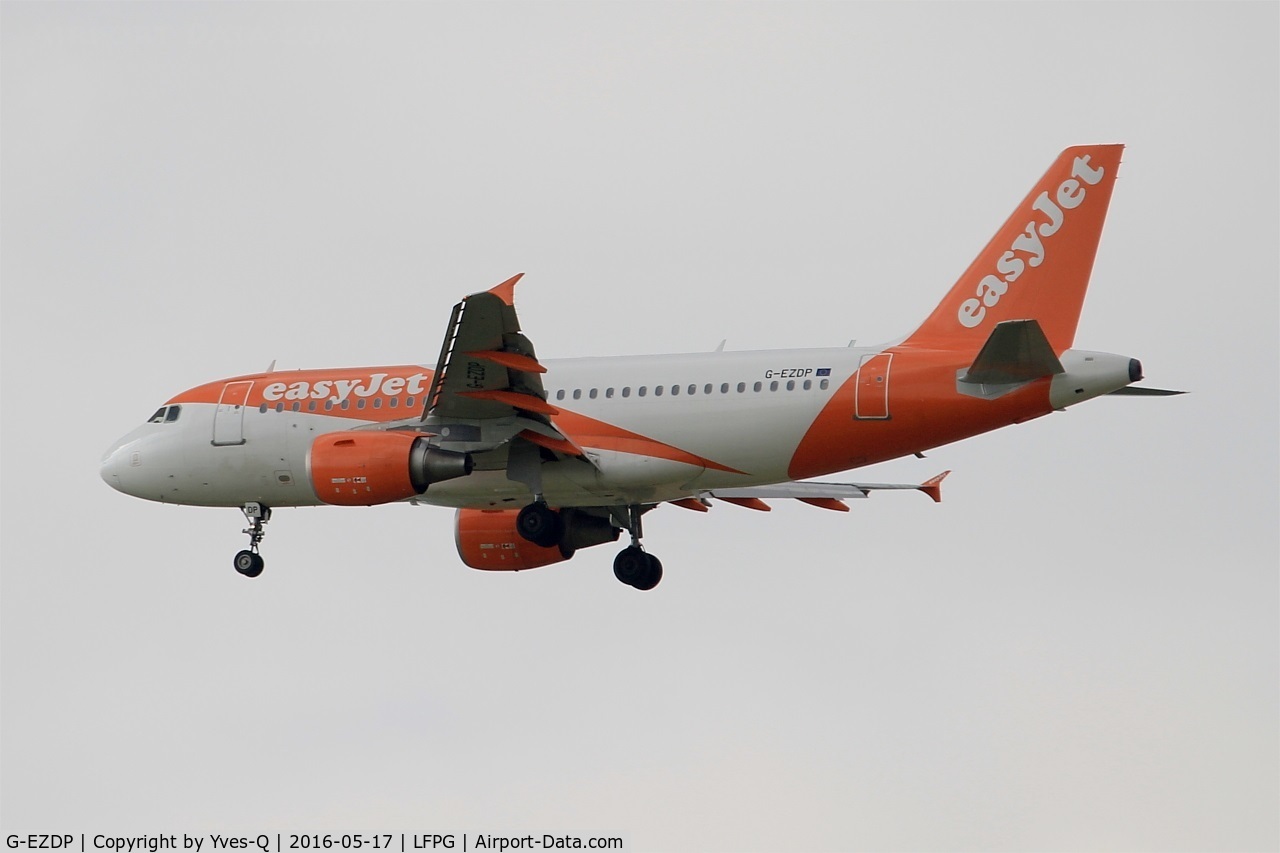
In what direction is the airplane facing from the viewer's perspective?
to the viewer's left
